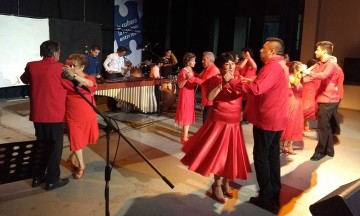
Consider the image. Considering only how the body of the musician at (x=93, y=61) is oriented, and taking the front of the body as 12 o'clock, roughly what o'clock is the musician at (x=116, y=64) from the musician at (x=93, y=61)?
the musician at (x=116, y=64) is roughly at 9 o'clock from the musician at (x=93, y=61).

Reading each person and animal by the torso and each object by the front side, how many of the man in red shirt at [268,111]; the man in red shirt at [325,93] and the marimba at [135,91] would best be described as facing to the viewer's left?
2

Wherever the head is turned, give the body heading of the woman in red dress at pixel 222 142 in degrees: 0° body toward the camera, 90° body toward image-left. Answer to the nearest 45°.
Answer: approximately 315°

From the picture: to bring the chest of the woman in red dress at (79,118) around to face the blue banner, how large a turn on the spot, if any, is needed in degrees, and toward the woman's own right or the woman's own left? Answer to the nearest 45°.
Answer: approximately 135° to the woman's own right

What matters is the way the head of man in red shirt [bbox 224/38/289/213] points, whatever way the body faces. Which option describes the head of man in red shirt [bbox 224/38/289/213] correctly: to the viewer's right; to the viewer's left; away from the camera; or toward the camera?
to the viewer's left

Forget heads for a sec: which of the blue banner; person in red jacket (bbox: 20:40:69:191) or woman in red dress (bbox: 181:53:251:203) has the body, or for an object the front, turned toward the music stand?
the blue banner

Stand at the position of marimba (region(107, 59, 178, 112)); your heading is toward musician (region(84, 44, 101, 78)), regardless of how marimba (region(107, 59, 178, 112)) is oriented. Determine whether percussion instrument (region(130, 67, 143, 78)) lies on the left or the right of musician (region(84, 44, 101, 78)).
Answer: right

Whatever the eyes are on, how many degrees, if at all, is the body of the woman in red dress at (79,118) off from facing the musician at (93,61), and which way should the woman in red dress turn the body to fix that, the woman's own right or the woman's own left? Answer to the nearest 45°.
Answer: approximately 135° to the woman's own right

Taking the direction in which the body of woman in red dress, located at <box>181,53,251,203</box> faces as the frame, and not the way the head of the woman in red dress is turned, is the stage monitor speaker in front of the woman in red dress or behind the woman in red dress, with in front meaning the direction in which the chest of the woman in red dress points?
in front

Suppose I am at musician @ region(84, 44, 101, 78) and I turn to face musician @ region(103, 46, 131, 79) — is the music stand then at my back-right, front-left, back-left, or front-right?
back-right

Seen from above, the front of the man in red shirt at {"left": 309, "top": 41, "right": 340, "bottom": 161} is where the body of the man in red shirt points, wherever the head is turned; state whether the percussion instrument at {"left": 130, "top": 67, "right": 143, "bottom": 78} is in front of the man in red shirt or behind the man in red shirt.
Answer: in front

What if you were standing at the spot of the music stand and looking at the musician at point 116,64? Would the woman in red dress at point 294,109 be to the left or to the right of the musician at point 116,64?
right
